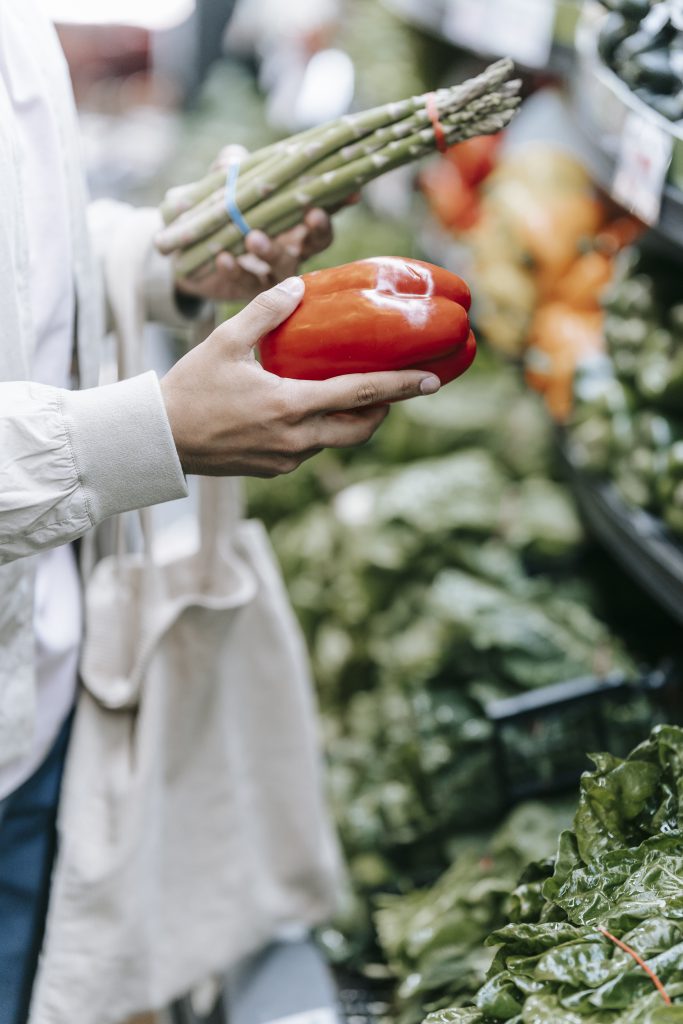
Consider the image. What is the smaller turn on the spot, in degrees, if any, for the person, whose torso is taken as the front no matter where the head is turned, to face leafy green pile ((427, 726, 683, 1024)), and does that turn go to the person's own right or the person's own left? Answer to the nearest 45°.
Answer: approximately 45° to the person's own right

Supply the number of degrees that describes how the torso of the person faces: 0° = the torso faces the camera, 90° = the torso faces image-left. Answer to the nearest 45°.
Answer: approximately 270°

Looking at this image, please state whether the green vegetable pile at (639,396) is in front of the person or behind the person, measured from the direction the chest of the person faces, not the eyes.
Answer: in front

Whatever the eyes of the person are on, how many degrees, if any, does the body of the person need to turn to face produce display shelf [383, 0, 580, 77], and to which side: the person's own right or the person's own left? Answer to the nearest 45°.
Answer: approximately 45° to the person's own left

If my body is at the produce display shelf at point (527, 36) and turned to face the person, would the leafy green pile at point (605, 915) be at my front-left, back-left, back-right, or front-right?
front-left

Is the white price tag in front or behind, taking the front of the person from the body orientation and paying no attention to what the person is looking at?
in front

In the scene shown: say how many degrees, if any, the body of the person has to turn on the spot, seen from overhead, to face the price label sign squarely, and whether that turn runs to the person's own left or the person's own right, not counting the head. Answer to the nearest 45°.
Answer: approximately 45° to the person's own left
